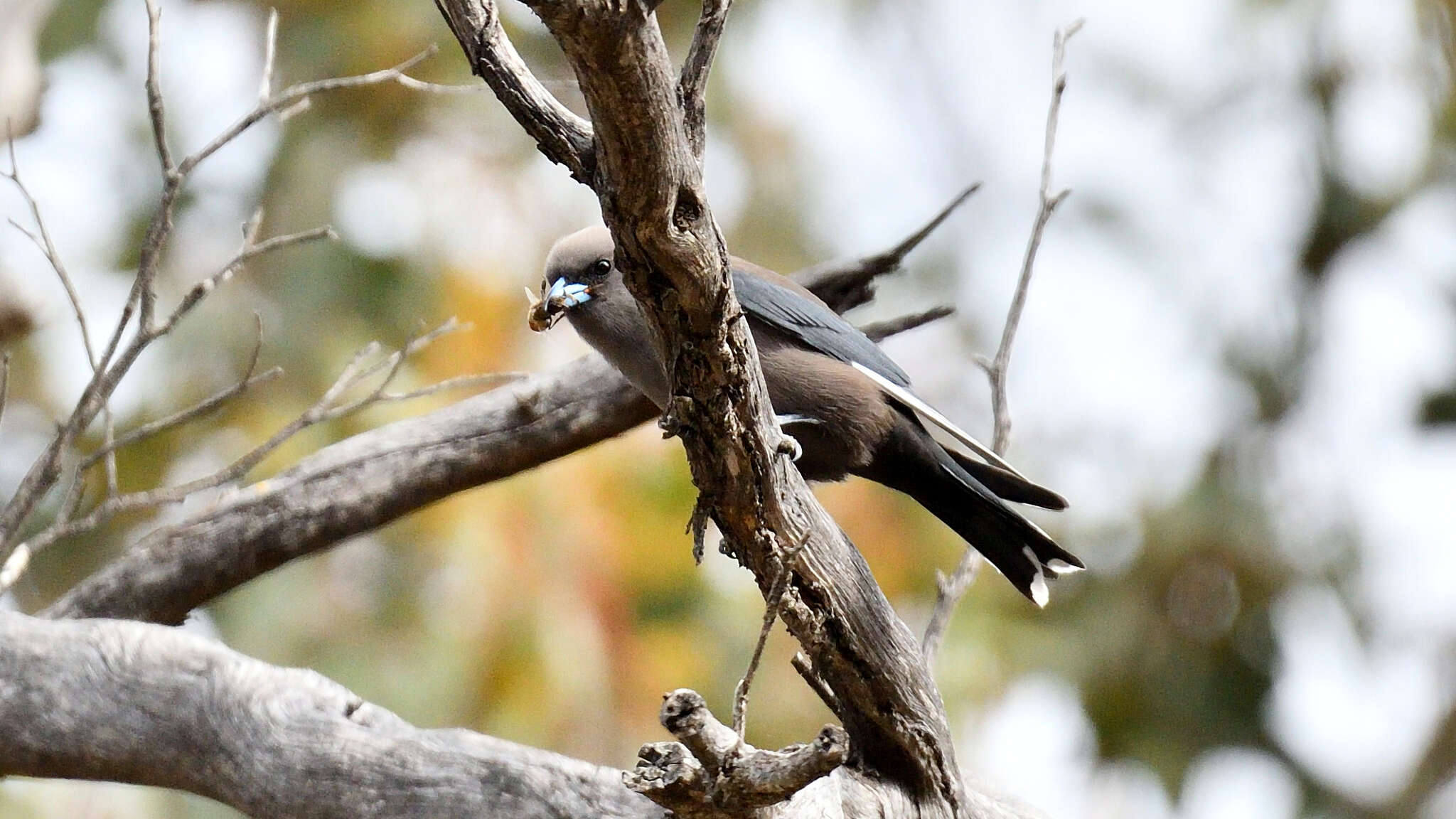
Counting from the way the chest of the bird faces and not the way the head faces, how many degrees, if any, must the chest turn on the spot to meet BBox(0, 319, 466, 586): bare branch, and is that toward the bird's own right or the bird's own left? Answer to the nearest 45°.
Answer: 0° — it already faces it

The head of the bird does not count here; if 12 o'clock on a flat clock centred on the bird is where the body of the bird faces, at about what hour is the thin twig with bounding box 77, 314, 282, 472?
The thin twig is roughly at 12 o'clock from the bird.

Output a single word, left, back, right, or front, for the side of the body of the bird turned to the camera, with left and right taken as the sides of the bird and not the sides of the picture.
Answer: left

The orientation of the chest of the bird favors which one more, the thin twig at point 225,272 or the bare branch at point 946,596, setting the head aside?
the thin twig

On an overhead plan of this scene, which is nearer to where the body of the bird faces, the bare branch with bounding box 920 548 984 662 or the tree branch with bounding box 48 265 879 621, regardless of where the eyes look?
the tree branch

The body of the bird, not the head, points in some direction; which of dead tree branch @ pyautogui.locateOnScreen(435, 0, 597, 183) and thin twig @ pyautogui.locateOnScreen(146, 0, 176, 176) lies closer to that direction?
the thin twig
